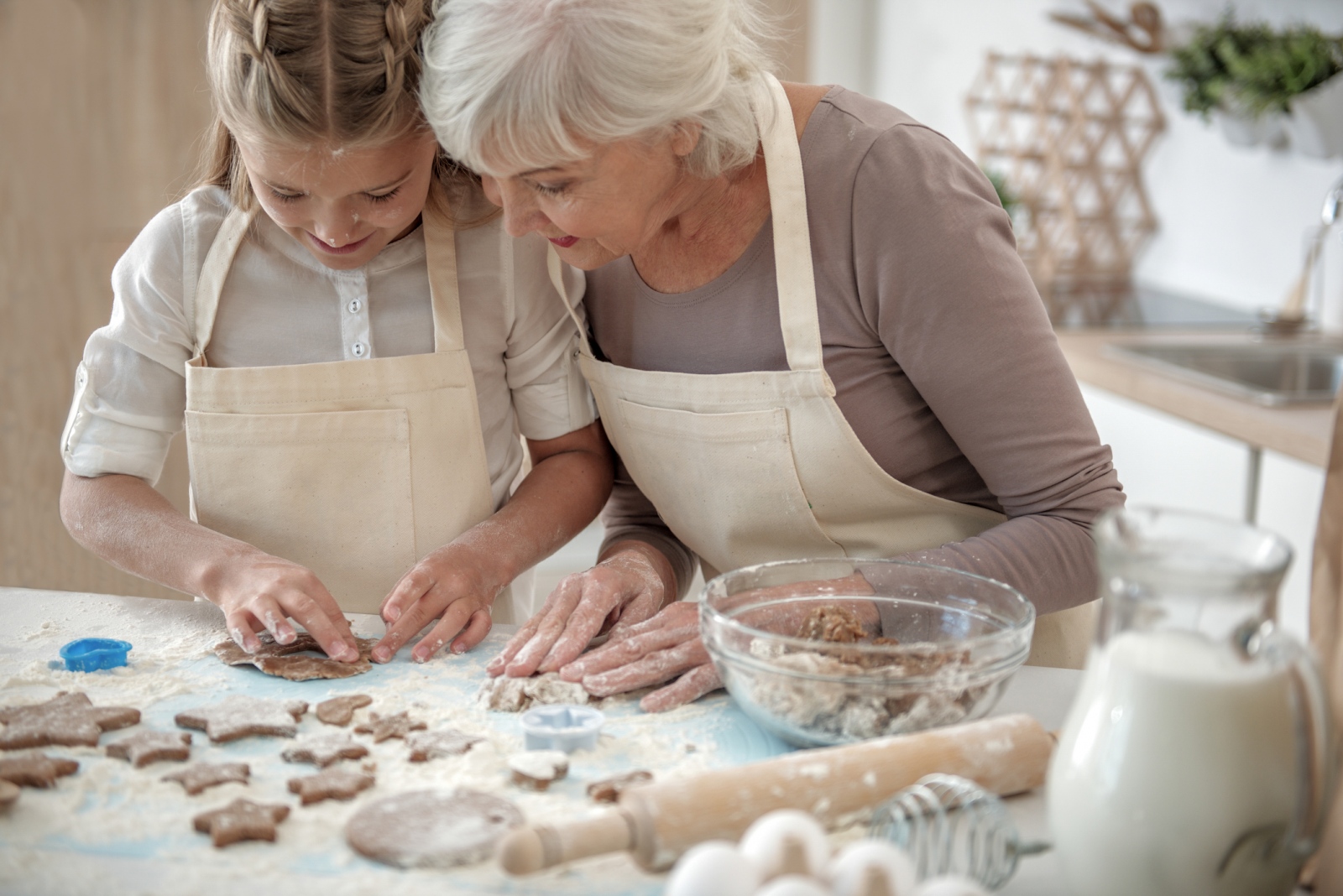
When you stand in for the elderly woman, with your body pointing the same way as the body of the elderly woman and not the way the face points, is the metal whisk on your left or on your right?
on your left

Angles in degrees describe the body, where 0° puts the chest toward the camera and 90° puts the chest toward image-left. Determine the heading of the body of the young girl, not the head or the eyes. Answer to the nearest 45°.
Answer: approximately 0°
